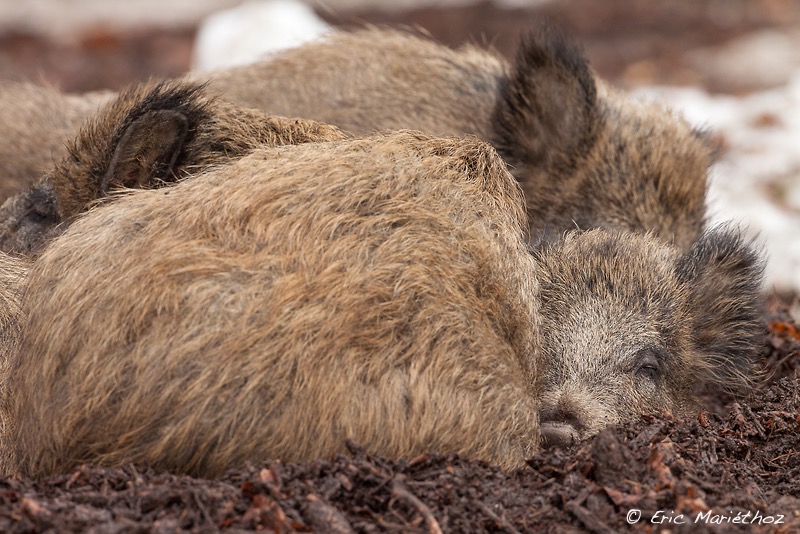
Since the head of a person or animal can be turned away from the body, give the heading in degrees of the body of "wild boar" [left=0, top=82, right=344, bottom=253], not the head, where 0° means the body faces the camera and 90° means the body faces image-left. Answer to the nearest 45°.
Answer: approximately 90°

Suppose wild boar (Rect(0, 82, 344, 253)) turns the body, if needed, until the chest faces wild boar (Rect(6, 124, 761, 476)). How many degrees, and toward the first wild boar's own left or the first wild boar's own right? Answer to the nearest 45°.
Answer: approximately 90° to the first wild boar's own left

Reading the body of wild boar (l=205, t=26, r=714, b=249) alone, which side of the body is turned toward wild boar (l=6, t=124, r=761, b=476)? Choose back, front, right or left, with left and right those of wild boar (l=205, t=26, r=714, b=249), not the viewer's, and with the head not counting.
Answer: right

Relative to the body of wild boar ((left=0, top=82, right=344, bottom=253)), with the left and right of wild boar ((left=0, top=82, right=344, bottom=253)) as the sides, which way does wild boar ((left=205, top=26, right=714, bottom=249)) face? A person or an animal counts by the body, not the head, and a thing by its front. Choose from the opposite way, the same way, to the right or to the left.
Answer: the opposite way

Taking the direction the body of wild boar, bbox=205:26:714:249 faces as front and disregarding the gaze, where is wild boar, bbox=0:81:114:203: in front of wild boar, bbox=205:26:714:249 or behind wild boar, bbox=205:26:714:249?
behind

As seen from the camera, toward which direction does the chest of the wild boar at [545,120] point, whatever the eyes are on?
to the viewer's right

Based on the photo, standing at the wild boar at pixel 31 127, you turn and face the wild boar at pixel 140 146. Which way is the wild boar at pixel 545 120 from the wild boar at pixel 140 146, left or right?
left

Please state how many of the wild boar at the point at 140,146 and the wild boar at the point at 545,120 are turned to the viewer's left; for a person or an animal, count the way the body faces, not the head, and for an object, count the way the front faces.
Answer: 1
